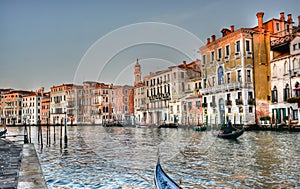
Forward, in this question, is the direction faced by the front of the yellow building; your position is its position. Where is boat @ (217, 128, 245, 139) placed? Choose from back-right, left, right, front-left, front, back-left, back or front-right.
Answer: front-left

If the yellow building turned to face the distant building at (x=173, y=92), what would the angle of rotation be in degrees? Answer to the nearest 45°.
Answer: approximately 90° to its right

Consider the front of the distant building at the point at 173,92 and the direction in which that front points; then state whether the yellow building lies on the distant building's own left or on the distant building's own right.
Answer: on the distant building's own left

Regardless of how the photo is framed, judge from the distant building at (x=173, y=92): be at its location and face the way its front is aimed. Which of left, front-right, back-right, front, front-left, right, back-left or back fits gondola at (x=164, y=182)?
front-left
